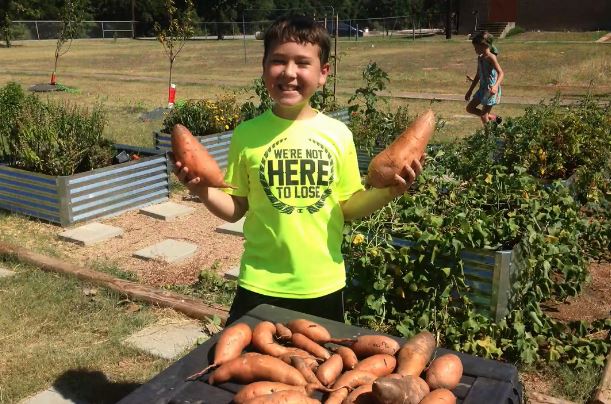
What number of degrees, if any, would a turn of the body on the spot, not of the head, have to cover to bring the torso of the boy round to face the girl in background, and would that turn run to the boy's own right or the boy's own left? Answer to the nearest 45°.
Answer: approximately 180°

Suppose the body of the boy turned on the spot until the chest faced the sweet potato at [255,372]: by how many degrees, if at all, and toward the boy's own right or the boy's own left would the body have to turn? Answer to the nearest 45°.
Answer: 0° — they already face it

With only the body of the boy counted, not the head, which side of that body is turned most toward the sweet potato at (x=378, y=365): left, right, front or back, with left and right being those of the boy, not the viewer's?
front

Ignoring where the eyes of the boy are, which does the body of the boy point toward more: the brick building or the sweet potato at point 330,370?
the sweet potato

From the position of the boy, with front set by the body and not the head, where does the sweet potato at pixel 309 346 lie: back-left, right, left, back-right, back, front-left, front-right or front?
front

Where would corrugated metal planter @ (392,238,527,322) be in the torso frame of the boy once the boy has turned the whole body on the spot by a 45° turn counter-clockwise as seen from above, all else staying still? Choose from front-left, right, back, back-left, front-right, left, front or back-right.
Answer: left

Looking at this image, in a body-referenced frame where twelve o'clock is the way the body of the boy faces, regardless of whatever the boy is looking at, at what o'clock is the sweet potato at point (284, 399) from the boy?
The sweet potato is roughly at 12 o'clock from the boy.

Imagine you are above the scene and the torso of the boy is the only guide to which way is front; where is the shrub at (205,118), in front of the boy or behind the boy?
behind

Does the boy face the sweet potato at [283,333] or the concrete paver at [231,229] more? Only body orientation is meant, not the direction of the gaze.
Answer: the sweet potato

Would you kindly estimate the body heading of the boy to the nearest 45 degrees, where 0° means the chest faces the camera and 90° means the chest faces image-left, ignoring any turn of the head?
approximately 0°

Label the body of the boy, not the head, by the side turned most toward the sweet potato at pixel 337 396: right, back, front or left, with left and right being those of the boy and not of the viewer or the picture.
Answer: front

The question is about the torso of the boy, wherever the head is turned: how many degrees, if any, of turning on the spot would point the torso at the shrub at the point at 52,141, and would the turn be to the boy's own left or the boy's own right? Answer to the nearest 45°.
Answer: approximately 135° to the boy's own right
